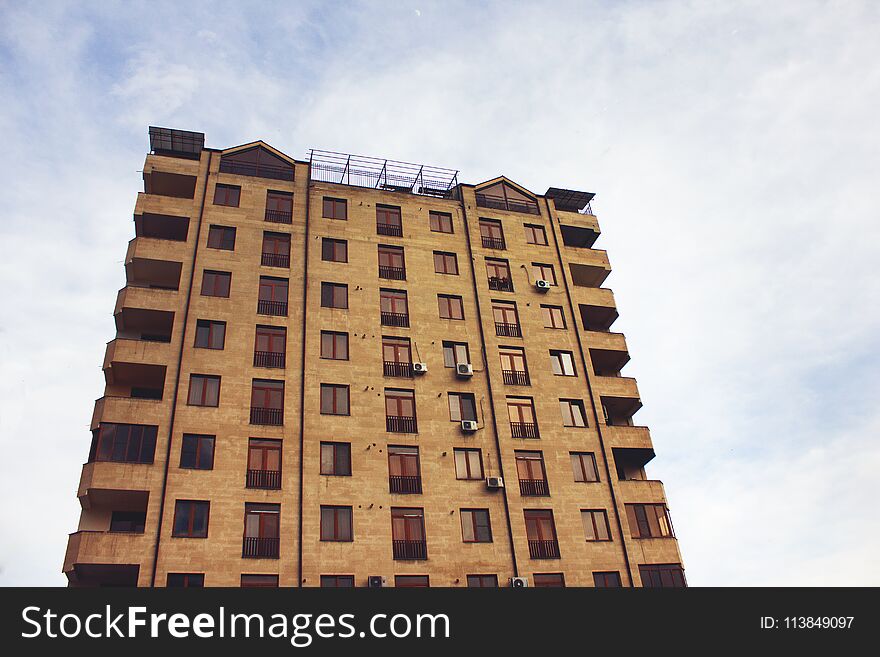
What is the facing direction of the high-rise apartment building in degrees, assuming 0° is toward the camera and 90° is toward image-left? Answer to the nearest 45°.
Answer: approximately 0°
